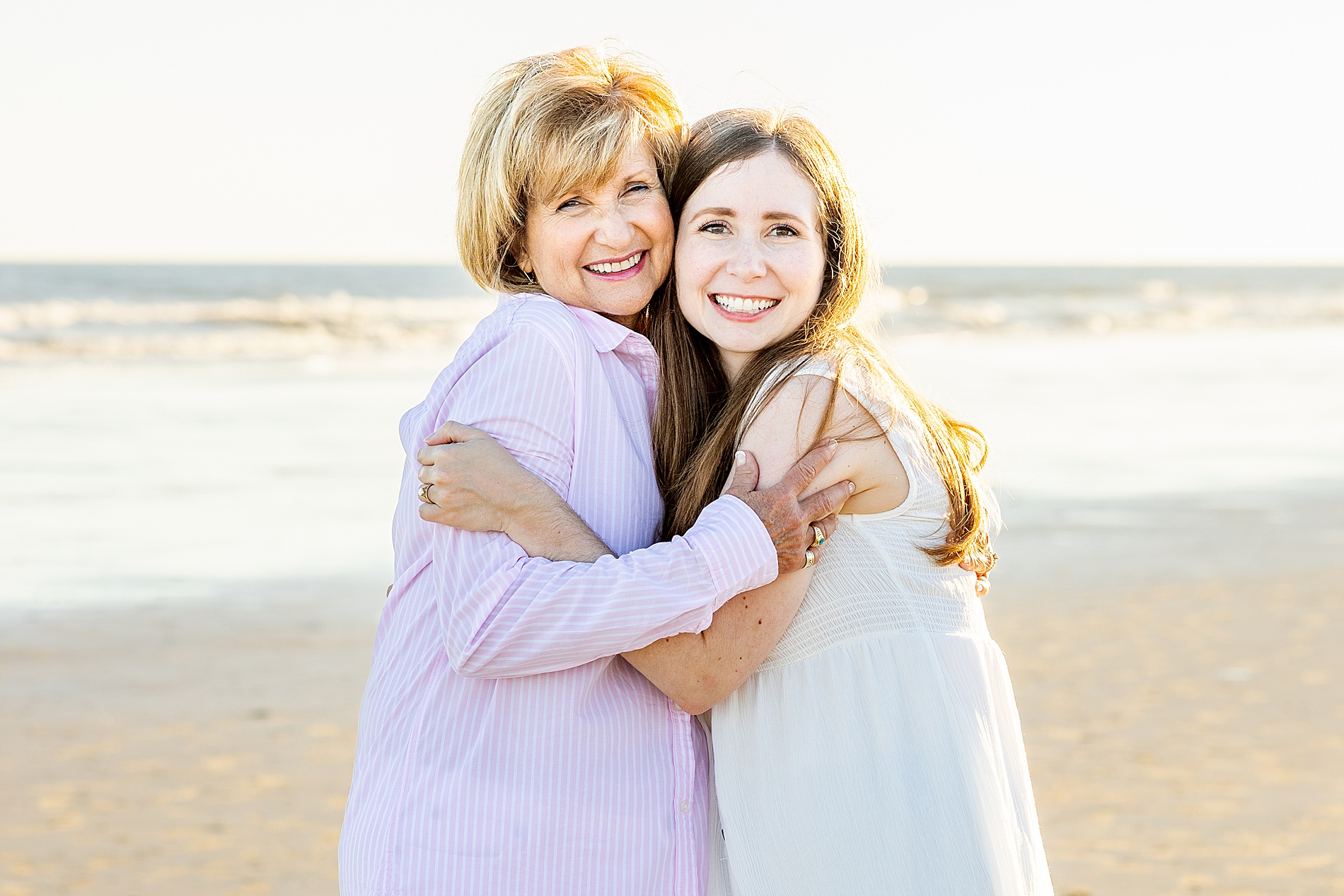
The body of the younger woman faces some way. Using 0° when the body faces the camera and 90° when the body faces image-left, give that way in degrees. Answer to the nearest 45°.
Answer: approximately 90°
